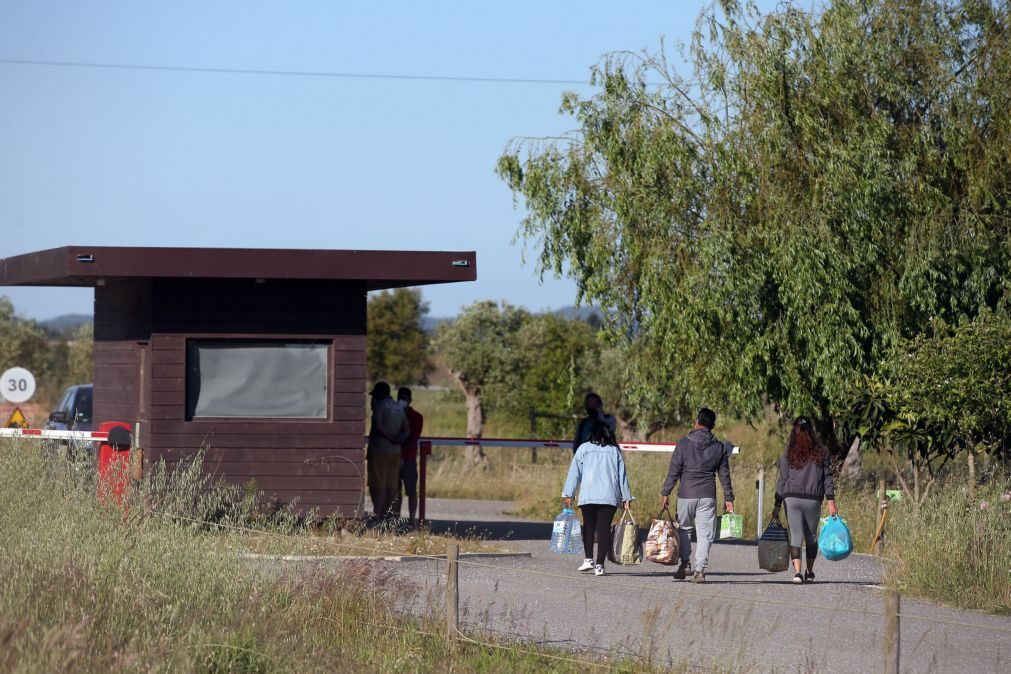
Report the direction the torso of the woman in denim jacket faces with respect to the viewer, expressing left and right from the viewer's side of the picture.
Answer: facing away from the viewer

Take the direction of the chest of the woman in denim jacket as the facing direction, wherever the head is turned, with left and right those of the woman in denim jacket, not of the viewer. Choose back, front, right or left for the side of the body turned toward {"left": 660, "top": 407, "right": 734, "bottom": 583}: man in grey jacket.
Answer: right

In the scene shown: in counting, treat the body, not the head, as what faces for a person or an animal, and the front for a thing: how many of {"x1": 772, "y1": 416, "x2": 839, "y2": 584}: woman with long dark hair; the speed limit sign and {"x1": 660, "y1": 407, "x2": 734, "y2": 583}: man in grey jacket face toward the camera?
1

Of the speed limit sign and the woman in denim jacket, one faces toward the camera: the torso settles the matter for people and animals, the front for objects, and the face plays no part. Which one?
the speed limit sign

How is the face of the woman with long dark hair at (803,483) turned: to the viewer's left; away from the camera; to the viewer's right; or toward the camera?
away from the camera

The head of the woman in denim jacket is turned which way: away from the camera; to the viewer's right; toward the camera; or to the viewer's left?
away from the camera

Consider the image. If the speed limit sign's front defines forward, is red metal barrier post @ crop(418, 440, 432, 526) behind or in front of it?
in front

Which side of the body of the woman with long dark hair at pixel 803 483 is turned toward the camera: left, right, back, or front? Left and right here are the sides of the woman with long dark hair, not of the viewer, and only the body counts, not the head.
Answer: back

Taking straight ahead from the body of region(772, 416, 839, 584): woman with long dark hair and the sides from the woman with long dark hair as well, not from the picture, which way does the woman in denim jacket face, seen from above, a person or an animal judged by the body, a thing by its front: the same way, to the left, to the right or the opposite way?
the same way

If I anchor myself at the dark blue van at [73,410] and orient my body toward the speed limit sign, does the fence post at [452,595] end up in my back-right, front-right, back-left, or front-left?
back-left

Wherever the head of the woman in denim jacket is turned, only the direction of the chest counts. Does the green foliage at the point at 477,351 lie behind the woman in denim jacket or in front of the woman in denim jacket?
in front

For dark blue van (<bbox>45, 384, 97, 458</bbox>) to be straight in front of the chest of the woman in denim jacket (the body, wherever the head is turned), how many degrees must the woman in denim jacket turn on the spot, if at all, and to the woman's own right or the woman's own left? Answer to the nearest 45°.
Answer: approximately 45° to the woman's own left

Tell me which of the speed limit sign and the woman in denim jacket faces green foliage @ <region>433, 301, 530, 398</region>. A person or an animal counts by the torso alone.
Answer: the woman in denim jacket

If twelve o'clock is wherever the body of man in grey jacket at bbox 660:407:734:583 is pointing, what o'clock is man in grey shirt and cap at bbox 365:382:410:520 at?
man in grey shirt and cap at bbox 365:382:410:520 is roughly at 10 o'clock from man in grey jacket at bbox 660:407:734:583.

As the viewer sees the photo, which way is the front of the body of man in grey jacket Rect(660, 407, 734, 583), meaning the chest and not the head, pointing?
away from the camera

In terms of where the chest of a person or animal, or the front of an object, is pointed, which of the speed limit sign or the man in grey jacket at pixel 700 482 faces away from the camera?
the man in grey jacket

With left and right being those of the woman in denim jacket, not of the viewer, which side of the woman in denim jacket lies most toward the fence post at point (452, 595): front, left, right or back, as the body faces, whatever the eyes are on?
back

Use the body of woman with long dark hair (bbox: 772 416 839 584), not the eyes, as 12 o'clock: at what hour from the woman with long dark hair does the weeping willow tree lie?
The weeping willow tree is roughly at 12 o'clock from the woman with long dark hair.

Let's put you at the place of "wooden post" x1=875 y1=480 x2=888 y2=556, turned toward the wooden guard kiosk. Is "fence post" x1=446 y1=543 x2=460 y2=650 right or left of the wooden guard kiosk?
left
